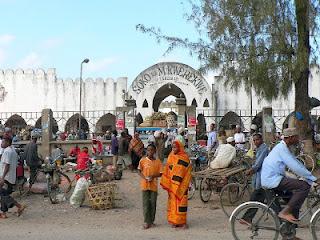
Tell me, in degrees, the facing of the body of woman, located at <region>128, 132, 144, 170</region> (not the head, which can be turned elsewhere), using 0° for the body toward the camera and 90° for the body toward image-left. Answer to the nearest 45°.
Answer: approximately 180°

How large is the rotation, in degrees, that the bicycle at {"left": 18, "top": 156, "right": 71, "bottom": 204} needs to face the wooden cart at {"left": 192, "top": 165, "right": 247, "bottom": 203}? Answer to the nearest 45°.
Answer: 0° — it already faces it

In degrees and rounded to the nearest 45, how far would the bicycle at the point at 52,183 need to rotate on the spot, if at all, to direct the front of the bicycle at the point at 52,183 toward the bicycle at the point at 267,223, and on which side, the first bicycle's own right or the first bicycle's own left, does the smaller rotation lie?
approximately 90° to the first bicycle's own left
